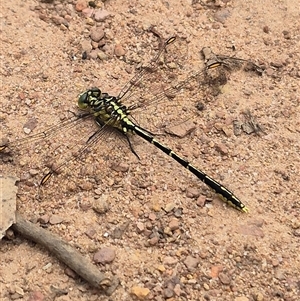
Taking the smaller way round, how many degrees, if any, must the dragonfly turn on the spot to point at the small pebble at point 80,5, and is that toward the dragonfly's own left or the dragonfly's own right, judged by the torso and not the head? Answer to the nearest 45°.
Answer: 0° — it already faces it

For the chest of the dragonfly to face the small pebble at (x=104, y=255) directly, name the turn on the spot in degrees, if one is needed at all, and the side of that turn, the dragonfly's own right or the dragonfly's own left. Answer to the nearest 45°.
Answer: approximately 135° to the dragonfly's own left

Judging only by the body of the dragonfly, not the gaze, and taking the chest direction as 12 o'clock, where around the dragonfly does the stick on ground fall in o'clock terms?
The stick on ground is roughly at 8 o'clock from the dragonfly.

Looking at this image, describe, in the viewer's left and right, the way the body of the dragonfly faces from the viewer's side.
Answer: facing away from the viewer and to the left of the viewer

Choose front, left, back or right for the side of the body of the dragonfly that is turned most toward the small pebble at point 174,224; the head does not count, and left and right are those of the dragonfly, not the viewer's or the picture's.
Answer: back

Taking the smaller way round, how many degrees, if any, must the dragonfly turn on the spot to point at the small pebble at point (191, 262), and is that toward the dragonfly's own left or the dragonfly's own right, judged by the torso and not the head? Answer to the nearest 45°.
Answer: approximately 180°

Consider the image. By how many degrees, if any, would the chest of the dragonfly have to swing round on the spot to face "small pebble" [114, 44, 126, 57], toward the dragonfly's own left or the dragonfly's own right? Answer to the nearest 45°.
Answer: approximately 45° to the dragonfly's own right

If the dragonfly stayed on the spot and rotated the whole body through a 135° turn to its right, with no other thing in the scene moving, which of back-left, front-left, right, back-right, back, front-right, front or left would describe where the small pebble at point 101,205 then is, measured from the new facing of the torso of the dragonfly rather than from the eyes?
right

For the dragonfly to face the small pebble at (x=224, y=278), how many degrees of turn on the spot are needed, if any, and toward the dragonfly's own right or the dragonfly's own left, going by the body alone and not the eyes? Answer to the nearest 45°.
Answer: approximately 180°

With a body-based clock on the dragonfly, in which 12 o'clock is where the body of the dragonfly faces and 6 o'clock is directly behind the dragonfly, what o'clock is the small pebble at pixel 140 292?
The small pebble is roughly at 7 o'clock from the dragonfly.

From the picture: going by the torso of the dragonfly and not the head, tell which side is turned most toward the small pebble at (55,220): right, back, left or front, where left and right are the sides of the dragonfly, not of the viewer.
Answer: left
